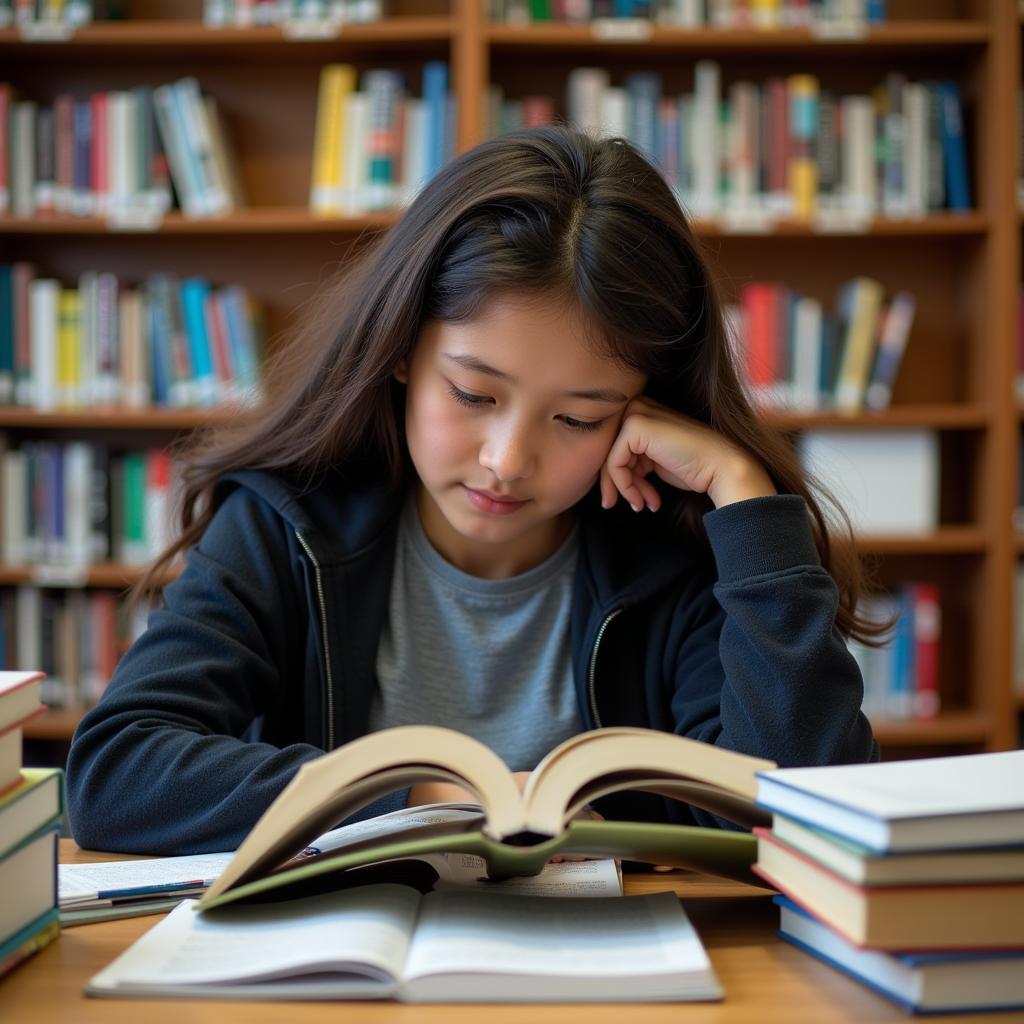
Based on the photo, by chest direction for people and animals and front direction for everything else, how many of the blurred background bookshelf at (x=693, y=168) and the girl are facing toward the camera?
2

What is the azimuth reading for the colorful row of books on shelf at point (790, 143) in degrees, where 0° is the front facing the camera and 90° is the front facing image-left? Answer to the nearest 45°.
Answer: approximately 0°

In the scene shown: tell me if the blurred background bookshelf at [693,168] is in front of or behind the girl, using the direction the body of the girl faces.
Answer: behind

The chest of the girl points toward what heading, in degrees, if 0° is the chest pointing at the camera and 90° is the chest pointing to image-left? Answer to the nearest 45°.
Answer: approximately 0°

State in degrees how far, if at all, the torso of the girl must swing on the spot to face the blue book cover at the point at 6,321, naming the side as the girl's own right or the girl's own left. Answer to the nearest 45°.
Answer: approximately 135° to the girl's own right

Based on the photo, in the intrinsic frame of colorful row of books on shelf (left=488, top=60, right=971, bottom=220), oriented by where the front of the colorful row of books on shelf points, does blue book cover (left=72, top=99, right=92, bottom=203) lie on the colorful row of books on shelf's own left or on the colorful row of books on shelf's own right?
on the colorful row of books on shelf's own right

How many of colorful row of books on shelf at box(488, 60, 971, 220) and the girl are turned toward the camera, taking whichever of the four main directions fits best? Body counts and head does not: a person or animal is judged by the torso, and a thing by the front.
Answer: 2

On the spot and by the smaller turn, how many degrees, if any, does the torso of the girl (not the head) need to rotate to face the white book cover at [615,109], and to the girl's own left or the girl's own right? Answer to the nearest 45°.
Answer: approximately 180°

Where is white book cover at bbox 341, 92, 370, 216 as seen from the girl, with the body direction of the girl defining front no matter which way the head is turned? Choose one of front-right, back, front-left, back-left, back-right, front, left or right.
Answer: back
